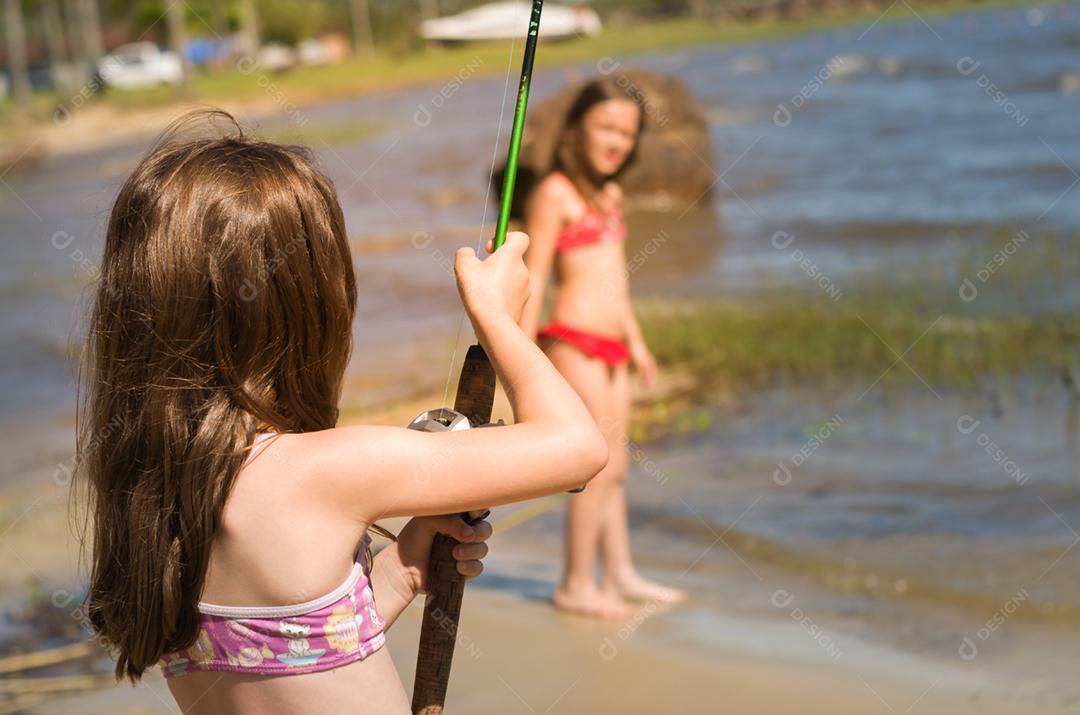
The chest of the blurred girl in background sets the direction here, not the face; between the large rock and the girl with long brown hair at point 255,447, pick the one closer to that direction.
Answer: the girl with long brown hair

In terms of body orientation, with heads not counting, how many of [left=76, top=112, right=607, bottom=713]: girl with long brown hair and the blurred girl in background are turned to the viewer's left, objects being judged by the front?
0

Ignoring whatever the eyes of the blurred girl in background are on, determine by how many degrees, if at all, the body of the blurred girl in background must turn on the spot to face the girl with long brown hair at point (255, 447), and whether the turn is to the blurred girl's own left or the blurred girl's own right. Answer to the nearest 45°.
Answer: approximately 45° to the blurred girl's own right

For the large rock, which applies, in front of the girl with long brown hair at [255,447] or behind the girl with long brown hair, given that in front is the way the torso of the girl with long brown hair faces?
in front

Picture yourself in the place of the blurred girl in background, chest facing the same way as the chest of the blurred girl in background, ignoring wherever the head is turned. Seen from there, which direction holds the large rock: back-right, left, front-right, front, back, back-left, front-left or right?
back-left

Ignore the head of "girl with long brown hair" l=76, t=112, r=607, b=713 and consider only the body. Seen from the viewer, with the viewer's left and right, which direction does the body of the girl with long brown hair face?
facing away from the viewer and to the right of the viewer

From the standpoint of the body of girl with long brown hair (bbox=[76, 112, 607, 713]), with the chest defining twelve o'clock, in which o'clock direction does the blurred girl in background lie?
The blurred girl in background is roughly at 11 o'clock from the girl with long brown hair.

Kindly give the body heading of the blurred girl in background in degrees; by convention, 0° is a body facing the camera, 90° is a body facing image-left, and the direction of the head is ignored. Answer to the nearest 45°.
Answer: approximately 315°
